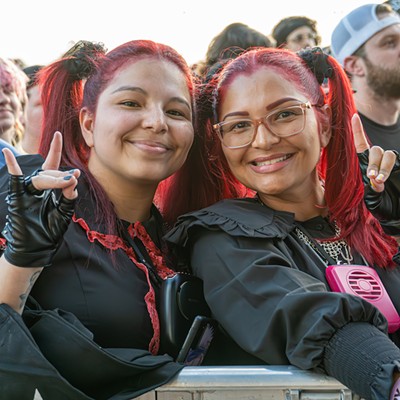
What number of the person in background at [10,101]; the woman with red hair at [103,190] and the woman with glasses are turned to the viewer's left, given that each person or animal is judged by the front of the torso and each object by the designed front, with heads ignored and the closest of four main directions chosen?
0

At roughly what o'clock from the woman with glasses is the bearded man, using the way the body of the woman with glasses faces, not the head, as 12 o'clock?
The bearded man is roughly at 8 o'clock from the woman with glasses.

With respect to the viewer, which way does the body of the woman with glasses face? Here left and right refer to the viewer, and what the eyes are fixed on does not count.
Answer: facing the viewer and to the right of the viewer

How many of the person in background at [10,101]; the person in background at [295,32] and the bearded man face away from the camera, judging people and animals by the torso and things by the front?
0

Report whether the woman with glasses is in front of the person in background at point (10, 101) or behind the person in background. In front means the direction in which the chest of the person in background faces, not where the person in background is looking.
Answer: in front

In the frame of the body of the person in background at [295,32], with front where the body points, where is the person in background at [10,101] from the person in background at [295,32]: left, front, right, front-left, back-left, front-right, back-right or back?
right

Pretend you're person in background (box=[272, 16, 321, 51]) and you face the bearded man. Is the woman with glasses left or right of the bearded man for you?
right

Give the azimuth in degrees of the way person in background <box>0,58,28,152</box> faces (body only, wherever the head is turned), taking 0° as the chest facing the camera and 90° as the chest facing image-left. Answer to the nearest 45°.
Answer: approximately 0°

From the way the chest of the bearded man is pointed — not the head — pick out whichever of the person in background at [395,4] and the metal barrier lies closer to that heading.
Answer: the metal barrier
